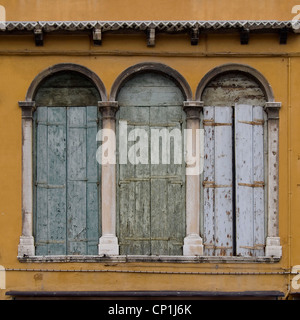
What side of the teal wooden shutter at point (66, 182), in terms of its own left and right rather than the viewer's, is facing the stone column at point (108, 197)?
left

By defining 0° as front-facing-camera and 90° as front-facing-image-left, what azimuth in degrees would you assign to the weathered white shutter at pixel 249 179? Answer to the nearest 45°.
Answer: approximately 0°

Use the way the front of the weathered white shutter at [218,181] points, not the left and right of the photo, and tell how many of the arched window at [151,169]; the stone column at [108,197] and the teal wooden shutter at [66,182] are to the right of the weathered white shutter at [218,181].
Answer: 3

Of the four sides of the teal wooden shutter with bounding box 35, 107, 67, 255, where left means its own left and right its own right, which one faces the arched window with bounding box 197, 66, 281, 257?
left

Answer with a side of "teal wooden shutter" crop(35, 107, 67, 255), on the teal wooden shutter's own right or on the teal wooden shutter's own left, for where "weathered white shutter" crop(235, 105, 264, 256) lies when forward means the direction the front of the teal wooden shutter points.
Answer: on the teal wooden shutter's own left

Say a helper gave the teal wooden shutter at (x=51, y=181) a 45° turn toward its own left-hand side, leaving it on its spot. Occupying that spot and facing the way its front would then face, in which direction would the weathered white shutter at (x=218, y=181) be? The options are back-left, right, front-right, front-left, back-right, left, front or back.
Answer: front-left
